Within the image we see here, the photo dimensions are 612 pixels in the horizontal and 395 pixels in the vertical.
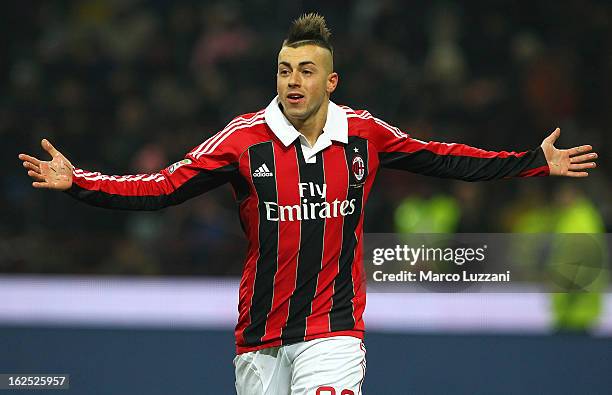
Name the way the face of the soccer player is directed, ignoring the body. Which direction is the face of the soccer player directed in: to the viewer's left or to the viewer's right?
to the viewer's left

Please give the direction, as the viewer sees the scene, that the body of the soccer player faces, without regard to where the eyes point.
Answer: toward the camera
